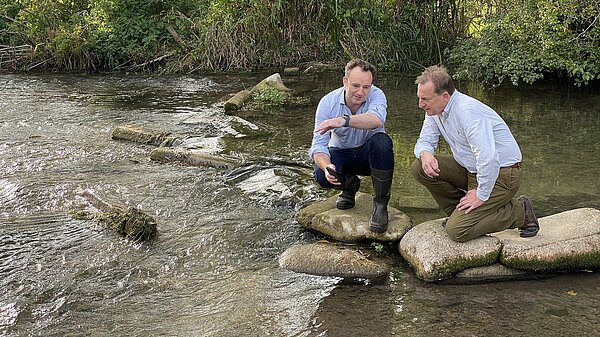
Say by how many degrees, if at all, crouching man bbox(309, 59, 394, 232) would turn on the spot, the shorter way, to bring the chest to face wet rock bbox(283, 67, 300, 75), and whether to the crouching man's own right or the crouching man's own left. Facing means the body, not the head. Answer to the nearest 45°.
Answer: approximately 180°

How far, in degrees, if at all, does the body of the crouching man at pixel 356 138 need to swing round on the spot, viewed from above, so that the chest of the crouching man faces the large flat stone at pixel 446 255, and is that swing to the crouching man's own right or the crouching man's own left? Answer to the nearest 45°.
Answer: approximately 45° to the crouching man's own left

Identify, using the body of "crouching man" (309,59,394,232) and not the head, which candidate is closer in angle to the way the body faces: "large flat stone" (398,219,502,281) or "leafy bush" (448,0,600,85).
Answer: the large flat stone

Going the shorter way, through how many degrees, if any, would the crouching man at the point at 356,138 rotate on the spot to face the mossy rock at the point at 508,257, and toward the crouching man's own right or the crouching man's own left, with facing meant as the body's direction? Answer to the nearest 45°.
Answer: approximately 45° to the crouching man's own left

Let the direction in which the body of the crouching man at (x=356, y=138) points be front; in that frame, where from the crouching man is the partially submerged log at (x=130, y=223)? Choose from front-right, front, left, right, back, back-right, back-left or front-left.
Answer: right

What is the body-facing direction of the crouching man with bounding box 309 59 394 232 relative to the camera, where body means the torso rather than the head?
toward the camera

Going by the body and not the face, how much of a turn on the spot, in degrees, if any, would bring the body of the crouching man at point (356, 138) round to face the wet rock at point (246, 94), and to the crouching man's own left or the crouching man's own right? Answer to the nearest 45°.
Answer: approximately 180°

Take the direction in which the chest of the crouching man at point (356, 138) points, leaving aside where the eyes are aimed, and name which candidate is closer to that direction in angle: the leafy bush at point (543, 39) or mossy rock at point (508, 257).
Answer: the mossy rock

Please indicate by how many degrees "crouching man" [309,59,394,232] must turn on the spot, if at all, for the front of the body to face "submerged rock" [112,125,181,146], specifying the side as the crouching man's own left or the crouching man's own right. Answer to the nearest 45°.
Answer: approximately 135° to the crouching man's own right

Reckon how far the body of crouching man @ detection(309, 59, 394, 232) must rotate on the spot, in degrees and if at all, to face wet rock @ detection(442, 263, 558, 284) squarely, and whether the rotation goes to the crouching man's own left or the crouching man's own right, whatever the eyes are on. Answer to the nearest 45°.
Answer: approximately 45° to the crouching man's own left

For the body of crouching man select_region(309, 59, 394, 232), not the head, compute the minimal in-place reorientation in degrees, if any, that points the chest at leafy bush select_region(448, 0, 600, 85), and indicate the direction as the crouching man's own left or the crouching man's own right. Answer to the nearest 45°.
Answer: approximately 135° to the crouching man's own left

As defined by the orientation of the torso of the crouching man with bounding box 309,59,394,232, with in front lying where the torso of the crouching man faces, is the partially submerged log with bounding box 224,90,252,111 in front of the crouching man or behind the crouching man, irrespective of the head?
behind
